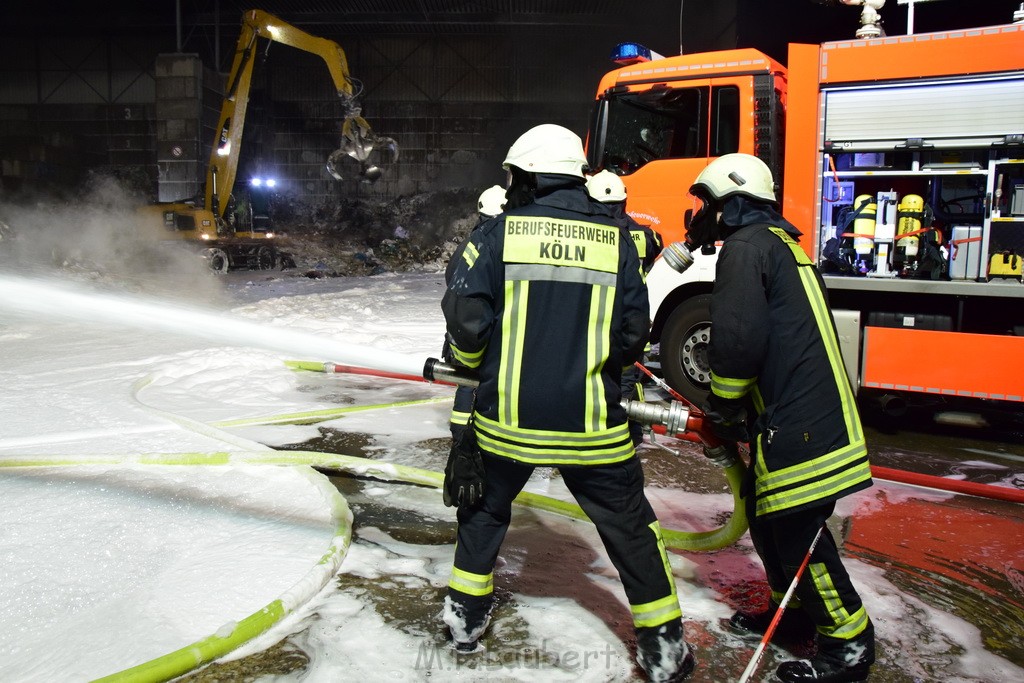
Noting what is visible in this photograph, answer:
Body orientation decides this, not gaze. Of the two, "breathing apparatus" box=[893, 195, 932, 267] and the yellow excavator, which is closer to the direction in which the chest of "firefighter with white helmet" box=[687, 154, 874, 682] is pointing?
the yellow excavator

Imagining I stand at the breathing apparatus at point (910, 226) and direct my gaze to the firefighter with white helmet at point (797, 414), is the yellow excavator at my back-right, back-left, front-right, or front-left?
back-right

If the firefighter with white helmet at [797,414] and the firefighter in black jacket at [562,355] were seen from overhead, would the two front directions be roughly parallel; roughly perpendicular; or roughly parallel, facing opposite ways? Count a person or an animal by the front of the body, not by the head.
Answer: roughly perpendicular

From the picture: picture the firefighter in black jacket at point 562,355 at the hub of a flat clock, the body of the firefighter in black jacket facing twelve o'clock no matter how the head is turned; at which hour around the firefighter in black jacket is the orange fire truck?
The orange fire truck is roughly at 1 o'clock from the firefighter in black jacket.

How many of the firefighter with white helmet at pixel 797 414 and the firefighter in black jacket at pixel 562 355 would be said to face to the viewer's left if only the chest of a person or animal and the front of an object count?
1

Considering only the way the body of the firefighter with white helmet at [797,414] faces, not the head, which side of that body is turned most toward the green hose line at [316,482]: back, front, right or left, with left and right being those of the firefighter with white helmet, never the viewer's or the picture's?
front

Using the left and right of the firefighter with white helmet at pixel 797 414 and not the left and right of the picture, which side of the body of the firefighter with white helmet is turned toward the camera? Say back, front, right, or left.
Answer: left

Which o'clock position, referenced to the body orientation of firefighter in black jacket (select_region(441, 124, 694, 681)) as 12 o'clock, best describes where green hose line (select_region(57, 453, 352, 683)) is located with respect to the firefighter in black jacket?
The green hose line is roughly at 9 o'clock from the firefighter in black jacket.

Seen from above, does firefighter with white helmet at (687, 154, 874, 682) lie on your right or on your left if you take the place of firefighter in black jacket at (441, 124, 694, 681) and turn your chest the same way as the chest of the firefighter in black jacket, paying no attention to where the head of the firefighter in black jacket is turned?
on your right

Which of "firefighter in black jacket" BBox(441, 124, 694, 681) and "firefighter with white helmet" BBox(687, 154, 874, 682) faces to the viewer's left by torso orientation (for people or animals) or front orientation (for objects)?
the firefighter with white helmet

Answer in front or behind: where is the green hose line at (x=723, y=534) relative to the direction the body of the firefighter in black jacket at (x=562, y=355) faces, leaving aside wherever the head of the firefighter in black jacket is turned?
in front

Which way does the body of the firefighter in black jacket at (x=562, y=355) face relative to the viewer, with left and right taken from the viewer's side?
facing away from the viewer

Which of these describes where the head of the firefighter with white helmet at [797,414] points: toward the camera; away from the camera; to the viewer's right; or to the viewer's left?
to the viewer's left
